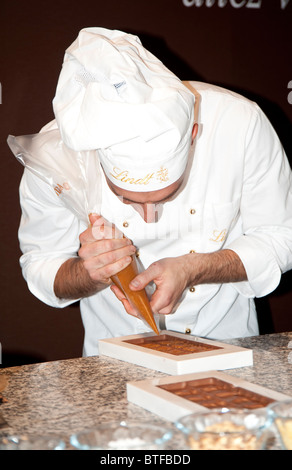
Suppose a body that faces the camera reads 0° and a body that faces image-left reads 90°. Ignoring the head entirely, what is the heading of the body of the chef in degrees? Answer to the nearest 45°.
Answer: approximately 0°
